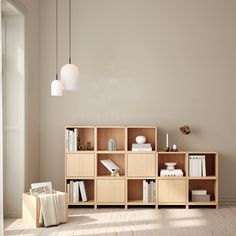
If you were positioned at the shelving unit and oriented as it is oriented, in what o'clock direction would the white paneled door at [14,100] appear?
The white paneled door is roughly at 2 o'clock from the shelving unit.

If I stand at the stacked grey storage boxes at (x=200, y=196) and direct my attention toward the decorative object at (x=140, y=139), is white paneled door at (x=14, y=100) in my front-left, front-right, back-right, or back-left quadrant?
front-left

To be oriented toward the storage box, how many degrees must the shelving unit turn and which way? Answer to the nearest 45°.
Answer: approximately 45° to its right

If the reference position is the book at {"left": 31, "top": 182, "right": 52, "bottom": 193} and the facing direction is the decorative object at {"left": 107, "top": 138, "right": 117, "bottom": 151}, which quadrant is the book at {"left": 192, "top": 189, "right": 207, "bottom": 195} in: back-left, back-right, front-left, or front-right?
front-right

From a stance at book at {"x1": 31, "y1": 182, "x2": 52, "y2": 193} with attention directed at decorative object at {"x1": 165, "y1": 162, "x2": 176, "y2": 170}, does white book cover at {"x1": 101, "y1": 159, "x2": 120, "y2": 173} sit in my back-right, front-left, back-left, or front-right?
front-left

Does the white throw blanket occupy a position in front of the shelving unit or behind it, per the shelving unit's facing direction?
in front

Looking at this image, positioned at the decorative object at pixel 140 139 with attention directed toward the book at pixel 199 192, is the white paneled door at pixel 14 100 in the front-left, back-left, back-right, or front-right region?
back-right

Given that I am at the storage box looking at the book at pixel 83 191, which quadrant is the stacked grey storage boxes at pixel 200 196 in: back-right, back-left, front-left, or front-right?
front-right

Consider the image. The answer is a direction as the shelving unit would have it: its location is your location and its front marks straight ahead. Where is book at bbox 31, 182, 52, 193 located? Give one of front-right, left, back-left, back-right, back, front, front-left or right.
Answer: front-right

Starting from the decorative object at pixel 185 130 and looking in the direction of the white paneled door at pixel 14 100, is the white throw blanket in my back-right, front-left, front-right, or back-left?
front-left

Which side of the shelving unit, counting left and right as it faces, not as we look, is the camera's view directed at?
front
